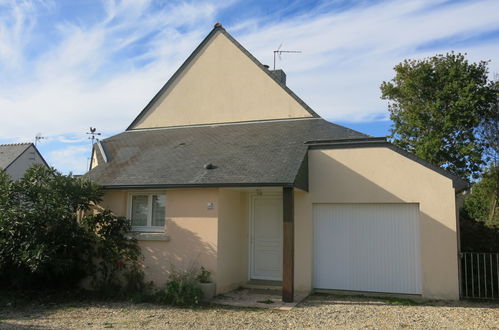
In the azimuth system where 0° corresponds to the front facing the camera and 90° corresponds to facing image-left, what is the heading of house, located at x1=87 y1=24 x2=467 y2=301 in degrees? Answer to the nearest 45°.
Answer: approximately 0°

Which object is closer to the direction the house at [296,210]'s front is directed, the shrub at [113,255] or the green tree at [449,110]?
the shrub

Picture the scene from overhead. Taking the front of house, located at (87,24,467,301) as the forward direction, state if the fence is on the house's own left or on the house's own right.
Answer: on the house's own left

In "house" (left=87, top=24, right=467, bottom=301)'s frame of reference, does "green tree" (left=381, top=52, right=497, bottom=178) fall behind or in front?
behind

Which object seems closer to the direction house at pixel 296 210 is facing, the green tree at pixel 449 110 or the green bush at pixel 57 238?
the green bush

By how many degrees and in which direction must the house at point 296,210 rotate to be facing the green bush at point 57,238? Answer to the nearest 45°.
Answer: approximately 90° to its right

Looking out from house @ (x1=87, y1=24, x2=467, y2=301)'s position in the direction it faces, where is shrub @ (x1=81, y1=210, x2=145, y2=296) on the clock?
The shrub is roughly at 3 o'clock from the house.

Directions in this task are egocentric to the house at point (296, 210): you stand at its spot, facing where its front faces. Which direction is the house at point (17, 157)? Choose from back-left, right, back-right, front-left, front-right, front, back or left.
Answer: back-right
